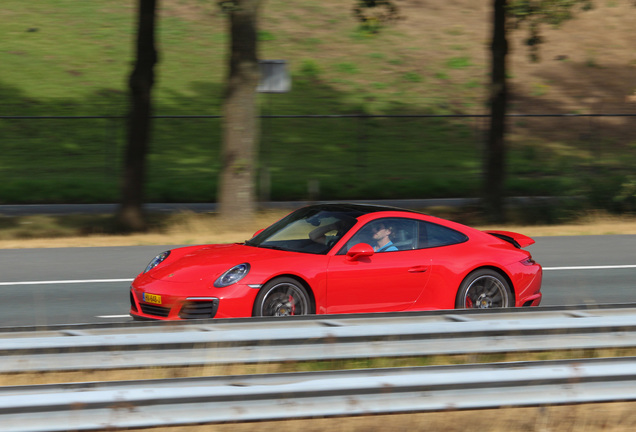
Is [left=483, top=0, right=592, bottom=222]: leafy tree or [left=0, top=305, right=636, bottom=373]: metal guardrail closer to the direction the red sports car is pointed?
the metal guardrail

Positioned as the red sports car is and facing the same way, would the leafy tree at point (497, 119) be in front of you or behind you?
behind

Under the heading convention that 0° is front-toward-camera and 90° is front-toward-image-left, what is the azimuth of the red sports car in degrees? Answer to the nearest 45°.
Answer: approximately 45°

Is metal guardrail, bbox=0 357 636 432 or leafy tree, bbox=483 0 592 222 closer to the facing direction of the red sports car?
the metal guardrail

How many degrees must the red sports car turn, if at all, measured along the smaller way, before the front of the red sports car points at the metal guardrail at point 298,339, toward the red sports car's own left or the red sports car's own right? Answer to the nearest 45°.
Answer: approximately 45° to the red sports car's own left

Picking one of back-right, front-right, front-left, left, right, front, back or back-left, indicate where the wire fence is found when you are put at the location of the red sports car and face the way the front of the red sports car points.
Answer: back-right
